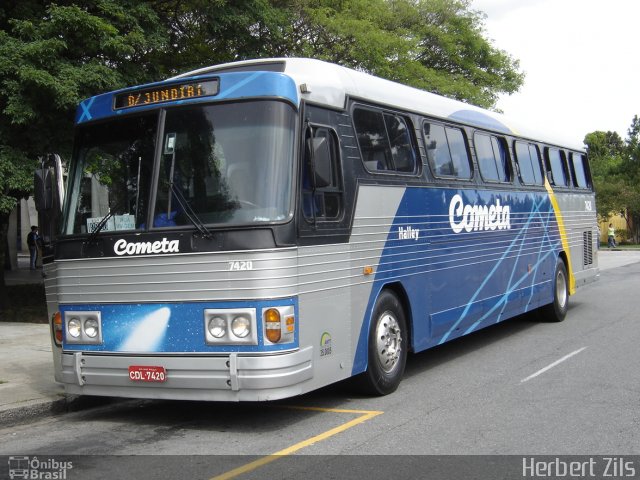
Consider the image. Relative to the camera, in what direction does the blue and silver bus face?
facing the viewer and to the left of the viewer

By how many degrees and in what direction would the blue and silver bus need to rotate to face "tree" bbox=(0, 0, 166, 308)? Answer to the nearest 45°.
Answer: approximately 90° to its right
